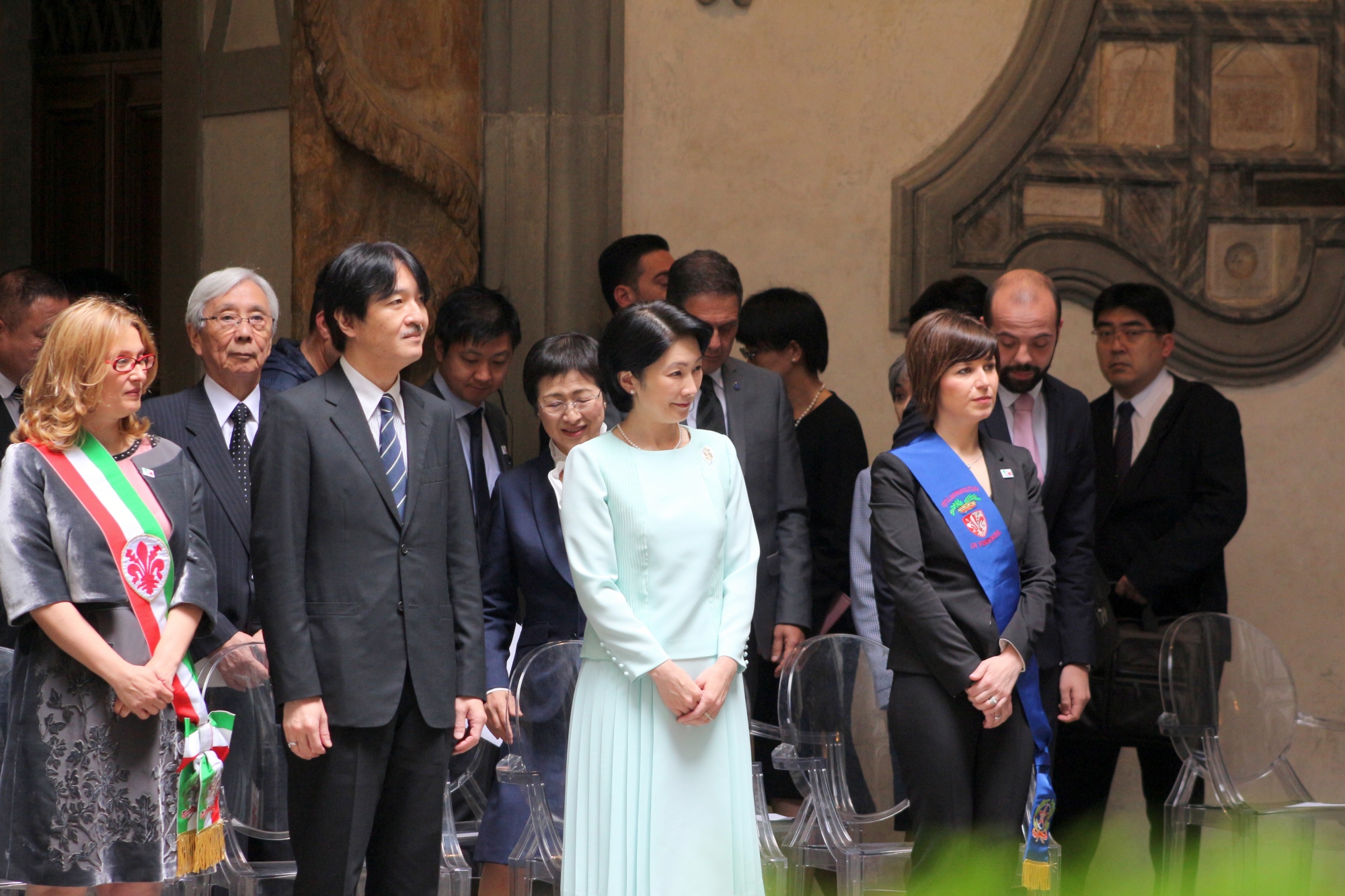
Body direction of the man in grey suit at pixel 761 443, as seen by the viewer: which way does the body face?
toward the camera

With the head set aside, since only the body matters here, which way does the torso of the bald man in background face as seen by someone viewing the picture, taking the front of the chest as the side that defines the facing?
toward the camera

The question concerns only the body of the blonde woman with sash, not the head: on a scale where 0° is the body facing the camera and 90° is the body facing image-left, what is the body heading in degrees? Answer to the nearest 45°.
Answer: approximately 315°

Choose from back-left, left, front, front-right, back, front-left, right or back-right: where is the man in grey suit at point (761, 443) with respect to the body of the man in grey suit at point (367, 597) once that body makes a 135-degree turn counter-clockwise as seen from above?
front-right

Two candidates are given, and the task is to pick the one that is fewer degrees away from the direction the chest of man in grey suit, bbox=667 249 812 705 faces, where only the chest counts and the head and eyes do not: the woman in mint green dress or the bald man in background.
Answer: the woman in mint green dress

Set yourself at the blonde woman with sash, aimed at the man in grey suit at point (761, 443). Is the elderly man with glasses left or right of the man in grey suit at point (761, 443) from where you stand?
left

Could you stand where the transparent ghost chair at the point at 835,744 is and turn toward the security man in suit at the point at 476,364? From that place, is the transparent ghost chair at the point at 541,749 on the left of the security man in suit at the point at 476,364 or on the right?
left

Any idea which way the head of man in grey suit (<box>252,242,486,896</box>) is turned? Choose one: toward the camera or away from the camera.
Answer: toward the camera

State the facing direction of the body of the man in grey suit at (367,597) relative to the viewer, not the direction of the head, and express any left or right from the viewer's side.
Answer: facing the viewer and to the right of the viewer

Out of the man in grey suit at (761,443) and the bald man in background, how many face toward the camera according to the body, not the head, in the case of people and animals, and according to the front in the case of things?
2

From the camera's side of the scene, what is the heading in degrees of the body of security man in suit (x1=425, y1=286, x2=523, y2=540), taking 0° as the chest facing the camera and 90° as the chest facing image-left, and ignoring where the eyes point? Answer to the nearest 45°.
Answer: approximately 315°

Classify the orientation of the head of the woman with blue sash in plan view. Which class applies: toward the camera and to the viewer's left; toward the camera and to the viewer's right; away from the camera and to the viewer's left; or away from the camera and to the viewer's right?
toward the camera and to the viewer's right

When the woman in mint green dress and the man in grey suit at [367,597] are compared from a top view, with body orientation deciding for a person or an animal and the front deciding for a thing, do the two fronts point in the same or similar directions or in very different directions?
same or similar directions

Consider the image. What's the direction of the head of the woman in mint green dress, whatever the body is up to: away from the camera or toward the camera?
toward the camera

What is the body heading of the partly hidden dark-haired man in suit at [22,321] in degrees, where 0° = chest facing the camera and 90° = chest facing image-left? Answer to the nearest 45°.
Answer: approximately 315°

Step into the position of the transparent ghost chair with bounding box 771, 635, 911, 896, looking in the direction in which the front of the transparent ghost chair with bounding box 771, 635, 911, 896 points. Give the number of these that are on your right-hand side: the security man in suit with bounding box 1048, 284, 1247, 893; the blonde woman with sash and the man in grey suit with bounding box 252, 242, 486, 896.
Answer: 2
